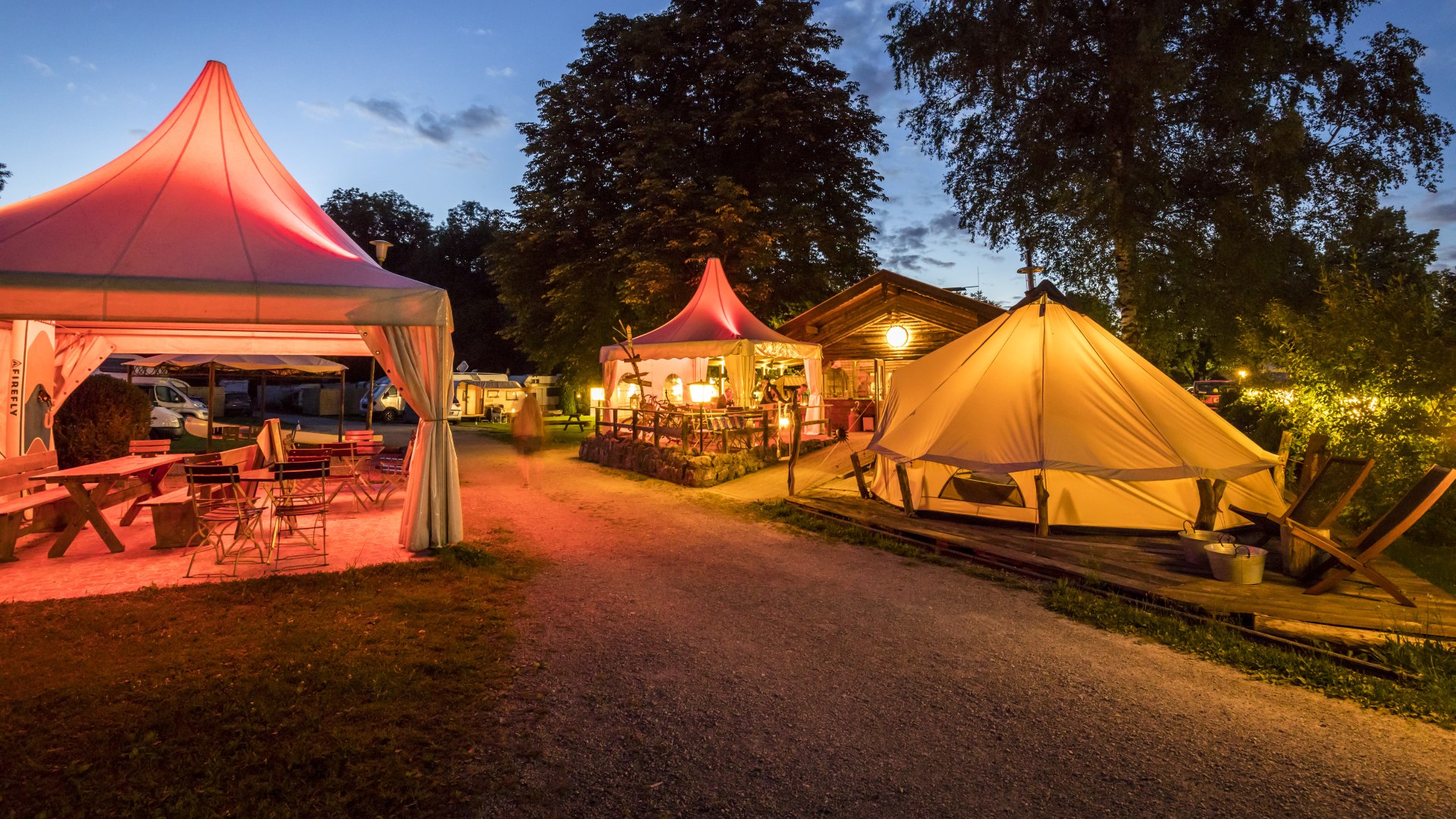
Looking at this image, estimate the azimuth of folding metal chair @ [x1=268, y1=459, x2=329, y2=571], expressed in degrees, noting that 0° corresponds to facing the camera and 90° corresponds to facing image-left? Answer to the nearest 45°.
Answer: approximately 180°

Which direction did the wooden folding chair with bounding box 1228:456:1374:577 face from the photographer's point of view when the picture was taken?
facing the viewer and to the left of the viewer

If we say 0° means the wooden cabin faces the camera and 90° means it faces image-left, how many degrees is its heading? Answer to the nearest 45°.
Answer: approximately 0°

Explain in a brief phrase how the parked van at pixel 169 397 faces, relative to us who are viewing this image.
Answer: facing the viewer and to the right of the viewer

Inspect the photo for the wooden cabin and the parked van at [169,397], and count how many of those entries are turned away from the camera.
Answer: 0

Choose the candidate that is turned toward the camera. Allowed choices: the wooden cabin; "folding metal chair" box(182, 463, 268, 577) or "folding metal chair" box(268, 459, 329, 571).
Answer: the wooden cabin

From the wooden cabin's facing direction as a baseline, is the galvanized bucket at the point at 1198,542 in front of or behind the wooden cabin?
in front

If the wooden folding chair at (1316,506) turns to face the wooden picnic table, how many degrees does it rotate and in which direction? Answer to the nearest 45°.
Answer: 0° — it already faces it

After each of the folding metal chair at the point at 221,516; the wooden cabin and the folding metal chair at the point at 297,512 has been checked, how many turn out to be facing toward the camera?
1

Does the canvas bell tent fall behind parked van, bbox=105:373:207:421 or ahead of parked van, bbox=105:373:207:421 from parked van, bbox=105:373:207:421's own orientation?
ahead

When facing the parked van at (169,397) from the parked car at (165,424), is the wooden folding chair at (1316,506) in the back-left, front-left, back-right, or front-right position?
back-right

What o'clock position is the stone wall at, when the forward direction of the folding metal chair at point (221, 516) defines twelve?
The stone wall is roughly at 1 o'clock from the folding metal chair.

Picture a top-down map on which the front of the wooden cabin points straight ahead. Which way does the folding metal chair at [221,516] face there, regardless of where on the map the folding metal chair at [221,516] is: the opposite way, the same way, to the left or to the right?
the opposite way

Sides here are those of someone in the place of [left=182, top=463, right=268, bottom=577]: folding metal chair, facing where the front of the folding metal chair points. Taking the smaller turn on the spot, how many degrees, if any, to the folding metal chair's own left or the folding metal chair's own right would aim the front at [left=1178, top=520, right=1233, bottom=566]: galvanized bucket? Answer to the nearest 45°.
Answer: approximately 90° to the folding metal chair's own right

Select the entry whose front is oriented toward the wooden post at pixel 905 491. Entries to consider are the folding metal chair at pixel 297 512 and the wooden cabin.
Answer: the wooden cabin
